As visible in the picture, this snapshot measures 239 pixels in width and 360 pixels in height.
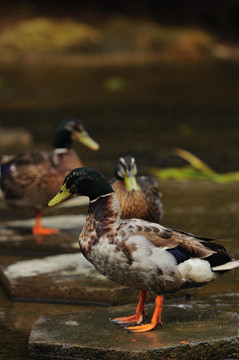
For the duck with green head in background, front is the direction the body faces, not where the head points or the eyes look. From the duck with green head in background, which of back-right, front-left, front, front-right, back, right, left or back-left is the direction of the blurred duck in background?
front-right

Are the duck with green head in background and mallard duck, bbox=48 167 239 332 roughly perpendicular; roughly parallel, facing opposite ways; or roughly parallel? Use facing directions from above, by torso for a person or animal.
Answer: roughly parallel, facing opposite ways

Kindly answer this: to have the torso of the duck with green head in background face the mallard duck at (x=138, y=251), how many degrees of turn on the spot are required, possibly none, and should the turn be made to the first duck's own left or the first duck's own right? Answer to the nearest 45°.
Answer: approximately 90° to the first duck's own right

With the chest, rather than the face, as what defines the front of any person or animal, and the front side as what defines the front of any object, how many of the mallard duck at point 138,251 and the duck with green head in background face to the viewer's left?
1

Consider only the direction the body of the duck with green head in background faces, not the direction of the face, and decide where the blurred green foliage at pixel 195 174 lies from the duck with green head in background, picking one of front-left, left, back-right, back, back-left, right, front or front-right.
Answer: front-left

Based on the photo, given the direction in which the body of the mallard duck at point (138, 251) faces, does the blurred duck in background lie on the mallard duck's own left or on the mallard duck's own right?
on the mallard duck's own right

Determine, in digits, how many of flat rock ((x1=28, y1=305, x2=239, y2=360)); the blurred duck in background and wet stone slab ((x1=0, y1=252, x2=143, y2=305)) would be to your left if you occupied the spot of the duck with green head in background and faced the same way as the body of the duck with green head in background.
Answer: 0

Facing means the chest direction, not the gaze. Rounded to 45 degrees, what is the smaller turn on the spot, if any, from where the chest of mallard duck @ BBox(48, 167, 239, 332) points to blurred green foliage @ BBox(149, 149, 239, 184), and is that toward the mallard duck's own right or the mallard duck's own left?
approximately 90° to the mallard duck's own right

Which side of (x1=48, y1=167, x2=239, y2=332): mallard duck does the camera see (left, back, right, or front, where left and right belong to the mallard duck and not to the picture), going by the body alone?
left

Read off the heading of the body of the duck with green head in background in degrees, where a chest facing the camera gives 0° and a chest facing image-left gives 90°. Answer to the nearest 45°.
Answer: approximately 270°
